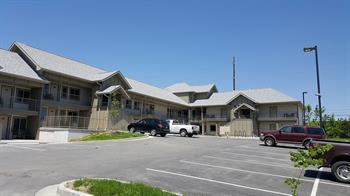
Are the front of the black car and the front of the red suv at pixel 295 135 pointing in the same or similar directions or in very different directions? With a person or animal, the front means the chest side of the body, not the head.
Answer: same or similar directions

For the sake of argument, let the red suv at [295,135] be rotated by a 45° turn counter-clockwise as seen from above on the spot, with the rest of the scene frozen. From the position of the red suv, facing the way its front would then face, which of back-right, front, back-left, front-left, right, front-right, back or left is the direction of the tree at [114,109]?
front-right

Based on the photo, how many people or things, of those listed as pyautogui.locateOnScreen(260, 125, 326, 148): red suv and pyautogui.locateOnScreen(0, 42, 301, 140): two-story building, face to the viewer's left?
1

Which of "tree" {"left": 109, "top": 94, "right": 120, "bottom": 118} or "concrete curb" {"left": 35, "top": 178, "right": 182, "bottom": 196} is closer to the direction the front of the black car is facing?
the tree

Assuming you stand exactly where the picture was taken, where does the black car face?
facing away from the viewer and to the left of the viewer

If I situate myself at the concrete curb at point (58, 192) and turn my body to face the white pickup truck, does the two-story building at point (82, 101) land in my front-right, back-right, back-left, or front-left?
front-left

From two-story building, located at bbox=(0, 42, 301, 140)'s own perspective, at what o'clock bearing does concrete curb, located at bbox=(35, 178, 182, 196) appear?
The concrete curb is roughly at 1 o'clock from the two-story building.

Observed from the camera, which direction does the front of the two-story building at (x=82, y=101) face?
facing the viewer and to the right of the viewer

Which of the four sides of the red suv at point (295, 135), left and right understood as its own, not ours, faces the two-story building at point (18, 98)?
front

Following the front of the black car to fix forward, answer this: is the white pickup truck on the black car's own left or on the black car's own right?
on the black car's own right

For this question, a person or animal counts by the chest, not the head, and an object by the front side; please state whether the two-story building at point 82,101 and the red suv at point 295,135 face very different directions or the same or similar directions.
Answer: very different directions

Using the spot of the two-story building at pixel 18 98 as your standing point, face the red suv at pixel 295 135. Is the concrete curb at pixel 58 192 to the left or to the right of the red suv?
right

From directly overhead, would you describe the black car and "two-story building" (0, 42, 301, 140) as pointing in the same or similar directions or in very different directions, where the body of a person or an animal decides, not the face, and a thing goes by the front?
very different directions

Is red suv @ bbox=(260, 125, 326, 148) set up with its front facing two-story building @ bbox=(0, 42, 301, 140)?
yes

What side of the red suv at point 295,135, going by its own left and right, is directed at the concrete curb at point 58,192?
left

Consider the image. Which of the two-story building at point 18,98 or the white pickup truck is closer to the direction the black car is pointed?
the two-story building
